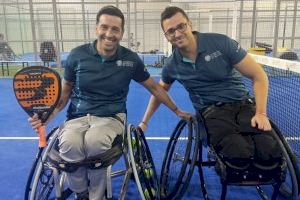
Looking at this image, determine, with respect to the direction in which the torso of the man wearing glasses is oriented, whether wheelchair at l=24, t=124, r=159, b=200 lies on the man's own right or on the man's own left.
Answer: on the man's own right

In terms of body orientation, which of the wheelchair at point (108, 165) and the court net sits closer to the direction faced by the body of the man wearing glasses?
the wheelchair

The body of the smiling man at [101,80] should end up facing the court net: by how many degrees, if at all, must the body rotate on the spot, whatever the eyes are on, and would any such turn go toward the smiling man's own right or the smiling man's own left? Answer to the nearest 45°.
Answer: approximately 135° to the smiling man's own left

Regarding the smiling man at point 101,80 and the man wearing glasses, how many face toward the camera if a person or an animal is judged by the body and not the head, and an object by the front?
2

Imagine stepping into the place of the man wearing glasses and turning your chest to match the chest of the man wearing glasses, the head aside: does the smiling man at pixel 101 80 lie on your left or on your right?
on your right

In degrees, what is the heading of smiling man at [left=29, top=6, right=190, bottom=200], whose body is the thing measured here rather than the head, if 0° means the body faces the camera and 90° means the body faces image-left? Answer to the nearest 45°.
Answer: approximately 0°

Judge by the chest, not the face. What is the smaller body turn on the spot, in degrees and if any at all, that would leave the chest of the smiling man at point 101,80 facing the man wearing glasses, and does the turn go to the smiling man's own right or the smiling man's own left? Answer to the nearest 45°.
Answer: approximately 90° to the smiling man's own left
